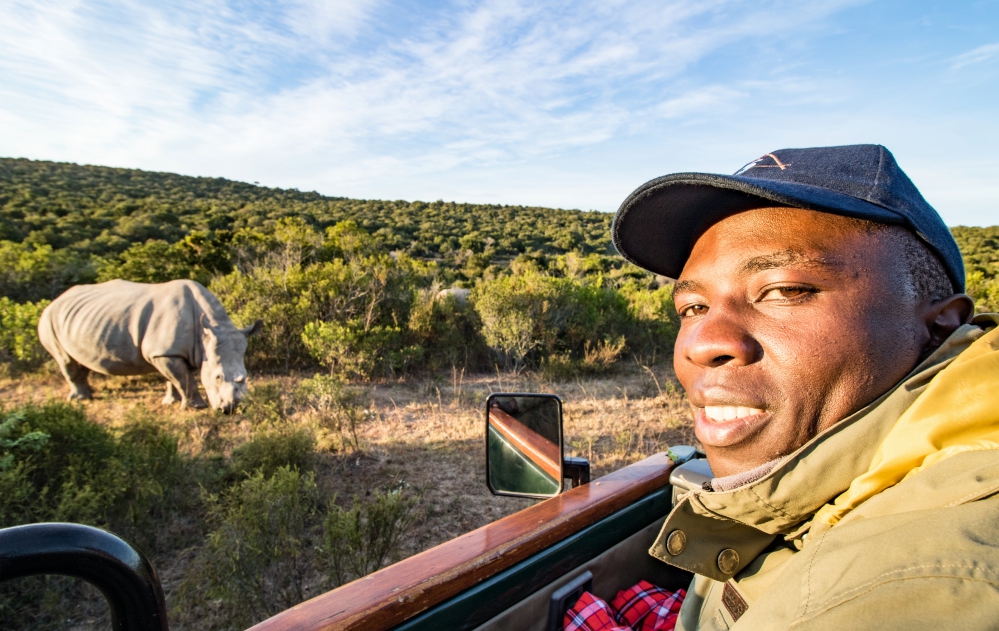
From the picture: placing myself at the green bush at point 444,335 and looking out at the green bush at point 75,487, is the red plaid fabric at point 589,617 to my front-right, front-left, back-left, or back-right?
front-left

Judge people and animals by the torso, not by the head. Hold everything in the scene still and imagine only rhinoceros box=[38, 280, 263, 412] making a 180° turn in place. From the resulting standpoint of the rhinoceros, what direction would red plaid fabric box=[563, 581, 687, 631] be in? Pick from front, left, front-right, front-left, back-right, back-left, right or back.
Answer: back-left

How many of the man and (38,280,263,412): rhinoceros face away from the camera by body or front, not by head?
0

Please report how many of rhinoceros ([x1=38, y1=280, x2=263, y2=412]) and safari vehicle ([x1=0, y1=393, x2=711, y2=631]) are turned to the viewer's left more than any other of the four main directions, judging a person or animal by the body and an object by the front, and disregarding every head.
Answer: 0

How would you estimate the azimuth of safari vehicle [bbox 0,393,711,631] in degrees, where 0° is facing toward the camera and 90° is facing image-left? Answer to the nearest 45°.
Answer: approximately 225°

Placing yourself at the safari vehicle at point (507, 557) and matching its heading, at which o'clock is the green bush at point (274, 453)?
The green bush is roughly at 10 o'clock from the safari vehicle.

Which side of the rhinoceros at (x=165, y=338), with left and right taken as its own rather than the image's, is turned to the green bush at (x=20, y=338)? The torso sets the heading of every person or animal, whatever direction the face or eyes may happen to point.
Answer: back

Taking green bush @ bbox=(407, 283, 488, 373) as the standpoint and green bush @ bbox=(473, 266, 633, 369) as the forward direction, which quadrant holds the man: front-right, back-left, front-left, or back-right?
front-right

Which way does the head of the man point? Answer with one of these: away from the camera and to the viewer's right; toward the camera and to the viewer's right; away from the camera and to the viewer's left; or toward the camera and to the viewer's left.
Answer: toward the camera and to the viewer's left

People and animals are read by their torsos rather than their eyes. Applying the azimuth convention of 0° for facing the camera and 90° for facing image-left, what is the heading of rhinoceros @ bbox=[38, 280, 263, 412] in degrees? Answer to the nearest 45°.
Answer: approximately 315°

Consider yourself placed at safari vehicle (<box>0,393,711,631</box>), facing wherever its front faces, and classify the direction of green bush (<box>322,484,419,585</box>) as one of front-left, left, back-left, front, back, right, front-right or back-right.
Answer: front-left

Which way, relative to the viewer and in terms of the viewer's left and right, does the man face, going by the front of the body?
facing the viewer and to the left of the viewer

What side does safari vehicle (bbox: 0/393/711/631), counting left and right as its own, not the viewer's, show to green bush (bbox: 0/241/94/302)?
left

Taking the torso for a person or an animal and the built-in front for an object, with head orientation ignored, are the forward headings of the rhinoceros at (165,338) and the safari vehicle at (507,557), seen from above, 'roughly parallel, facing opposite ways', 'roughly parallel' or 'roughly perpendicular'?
roughly perpendicular
